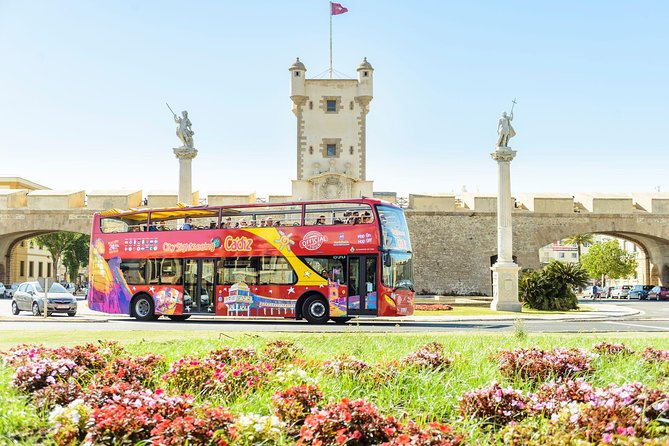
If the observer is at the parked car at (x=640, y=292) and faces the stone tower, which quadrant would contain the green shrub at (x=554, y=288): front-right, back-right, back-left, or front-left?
front-left

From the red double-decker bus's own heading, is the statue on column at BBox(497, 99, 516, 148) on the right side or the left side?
on its left

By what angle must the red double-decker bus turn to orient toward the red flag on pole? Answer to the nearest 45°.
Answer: approximately 135° to its left

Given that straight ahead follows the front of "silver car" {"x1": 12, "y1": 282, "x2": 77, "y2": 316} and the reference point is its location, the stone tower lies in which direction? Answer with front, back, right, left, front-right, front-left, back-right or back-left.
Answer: left

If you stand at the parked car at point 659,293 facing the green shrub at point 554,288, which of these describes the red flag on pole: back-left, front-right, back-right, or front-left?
front-right

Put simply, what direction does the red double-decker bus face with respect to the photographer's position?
facing the viewer and to the right of the viewer

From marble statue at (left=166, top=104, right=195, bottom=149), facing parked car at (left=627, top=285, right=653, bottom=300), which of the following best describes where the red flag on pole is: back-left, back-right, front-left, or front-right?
front-left

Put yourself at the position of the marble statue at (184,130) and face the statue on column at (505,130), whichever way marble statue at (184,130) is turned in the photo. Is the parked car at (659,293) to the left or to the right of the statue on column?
left

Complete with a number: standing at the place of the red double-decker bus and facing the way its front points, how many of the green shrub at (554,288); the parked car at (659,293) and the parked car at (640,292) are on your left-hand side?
3

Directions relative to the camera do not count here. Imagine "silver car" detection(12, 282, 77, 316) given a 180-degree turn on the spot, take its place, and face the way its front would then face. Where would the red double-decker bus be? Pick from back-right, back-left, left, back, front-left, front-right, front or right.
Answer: back

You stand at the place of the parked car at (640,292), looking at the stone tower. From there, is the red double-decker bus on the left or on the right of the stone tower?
left

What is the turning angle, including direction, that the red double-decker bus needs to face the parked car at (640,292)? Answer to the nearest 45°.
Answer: approximately 90° to its left
